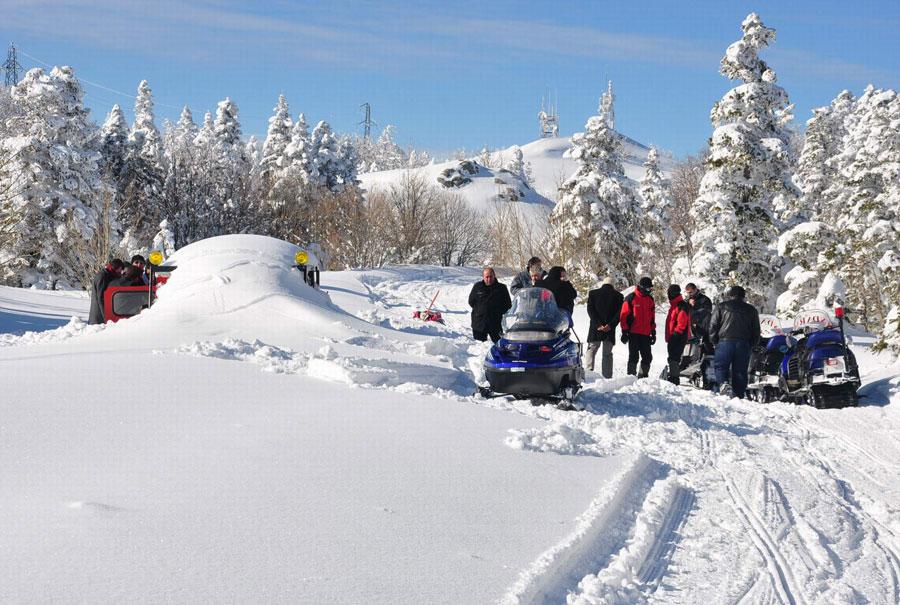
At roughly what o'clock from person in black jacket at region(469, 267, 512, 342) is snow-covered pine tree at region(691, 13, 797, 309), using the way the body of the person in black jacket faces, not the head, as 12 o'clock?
The snow-covered pine tree is roughly at 7 o'clock from the person in black jacket.

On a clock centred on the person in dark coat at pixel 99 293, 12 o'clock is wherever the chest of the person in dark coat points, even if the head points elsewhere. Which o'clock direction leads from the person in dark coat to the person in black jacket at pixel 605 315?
The person in black jacket is roughly at 1 o'clock from the person in dark coat.

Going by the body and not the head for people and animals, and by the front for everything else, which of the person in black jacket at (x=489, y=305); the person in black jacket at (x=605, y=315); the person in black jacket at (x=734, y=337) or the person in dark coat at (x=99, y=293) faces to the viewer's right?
the person in dark coat

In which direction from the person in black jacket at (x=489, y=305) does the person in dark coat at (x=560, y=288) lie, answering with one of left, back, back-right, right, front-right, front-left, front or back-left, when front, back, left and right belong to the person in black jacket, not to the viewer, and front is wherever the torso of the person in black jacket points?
left

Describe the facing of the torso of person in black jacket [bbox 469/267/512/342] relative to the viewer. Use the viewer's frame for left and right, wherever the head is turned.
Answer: facing the viewer

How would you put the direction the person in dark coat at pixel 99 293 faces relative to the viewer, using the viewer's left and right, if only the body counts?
facing to the right of the viewer

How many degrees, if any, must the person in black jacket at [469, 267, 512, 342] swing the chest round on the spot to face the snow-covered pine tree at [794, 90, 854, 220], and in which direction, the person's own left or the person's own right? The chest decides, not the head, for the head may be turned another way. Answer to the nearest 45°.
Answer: approximately 135° to the person's own left

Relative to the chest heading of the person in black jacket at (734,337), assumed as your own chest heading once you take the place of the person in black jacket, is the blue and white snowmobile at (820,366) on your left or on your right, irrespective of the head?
on your right

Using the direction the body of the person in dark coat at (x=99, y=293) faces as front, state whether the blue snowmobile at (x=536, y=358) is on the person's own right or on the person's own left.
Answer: on the person's own right

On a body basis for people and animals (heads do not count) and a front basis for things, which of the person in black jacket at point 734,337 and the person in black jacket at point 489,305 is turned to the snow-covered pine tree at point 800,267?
the person in black jacket at point 734,337

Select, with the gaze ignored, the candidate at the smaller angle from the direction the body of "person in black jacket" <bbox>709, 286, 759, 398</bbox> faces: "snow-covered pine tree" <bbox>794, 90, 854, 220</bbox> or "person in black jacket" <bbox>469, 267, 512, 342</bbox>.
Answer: the snow-covered pine tree

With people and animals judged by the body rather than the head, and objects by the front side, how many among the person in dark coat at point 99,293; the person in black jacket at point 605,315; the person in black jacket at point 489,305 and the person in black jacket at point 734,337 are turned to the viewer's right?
1

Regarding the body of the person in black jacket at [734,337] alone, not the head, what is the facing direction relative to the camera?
away from the camera
